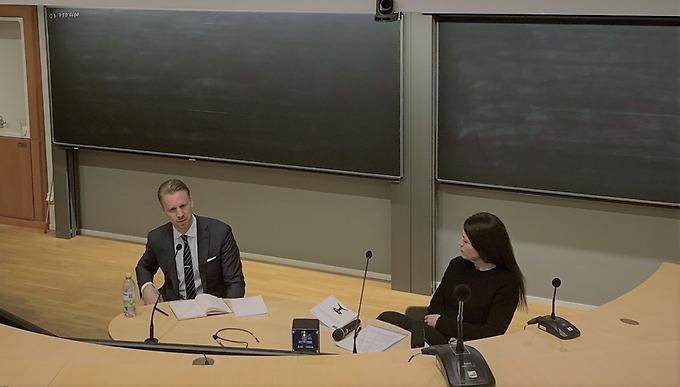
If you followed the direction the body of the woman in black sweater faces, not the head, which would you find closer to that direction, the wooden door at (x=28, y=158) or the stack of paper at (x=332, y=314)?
the stack of paper

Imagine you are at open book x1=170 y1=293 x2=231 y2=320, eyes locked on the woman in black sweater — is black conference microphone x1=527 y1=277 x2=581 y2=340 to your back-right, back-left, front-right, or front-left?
front-right

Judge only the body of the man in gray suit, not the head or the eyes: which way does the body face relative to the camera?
toward the camera

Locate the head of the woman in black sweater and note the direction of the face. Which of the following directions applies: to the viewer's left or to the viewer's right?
to the viewer's left

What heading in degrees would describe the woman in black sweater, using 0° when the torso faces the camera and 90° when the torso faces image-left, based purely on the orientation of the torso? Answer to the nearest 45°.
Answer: approximately 45°

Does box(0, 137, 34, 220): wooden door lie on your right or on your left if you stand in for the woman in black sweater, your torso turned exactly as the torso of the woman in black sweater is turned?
on your right

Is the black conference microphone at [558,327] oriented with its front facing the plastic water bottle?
no

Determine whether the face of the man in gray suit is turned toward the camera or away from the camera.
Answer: toward the camera

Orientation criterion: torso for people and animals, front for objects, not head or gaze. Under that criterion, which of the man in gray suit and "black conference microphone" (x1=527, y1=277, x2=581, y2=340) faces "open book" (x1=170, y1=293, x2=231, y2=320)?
the man in gray suit

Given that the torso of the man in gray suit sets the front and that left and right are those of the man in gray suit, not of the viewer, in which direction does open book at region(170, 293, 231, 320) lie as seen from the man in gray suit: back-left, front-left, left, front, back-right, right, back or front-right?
front

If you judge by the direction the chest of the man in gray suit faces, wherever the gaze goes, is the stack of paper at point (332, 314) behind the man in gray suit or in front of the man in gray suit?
in front

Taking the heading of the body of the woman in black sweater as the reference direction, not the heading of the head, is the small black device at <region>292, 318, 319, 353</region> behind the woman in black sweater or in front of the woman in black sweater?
in front

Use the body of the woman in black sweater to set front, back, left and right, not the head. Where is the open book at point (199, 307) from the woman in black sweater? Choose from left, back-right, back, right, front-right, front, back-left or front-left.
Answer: front-right
